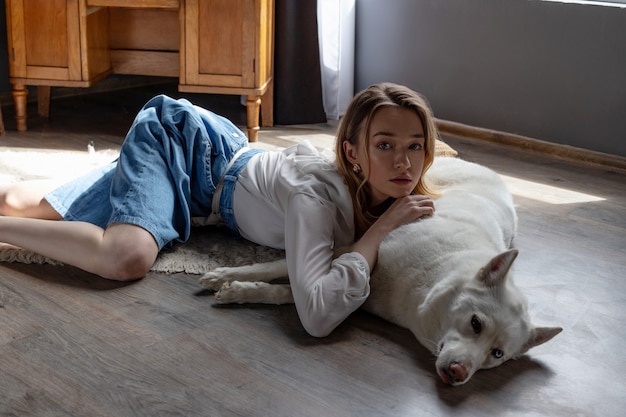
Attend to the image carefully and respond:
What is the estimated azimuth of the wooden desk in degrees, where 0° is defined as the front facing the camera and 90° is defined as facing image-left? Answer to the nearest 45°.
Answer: approximately 0°

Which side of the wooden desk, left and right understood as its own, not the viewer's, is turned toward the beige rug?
front

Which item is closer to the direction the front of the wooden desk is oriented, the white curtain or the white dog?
the white dog

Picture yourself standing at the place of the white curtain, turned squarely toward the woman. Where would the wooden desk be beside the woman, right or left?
right

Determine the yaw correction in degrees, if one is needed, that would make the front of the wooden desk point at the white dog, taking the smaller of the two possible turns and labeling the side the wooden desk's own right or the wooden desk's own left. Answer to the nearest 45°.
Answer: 0° — it already faces it

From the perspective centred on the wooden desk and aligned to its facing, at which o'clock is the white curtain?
The white curtain is roughly at 8 o'clock from the wooden desk.

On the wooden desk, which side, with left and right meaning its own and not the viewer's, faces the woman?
front
